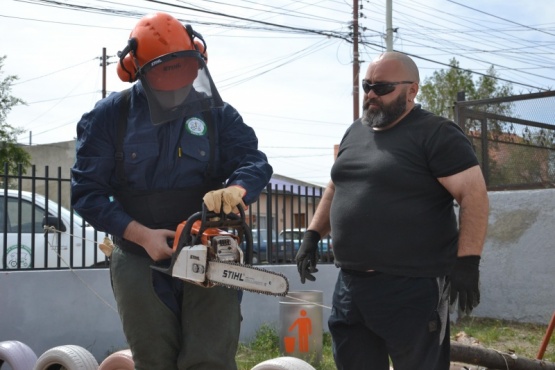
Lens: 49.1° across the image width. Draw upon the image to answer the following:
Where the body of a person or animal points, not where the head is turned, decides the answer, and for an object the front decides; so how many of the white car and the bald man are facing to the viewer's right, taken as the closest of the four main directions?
1

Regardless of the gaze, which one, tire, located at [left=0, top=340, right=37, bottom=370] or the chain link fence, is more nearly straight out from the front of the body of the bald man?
the tire

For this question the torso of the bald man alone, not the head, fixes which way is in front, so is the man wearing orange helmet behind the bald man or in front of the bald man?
in front

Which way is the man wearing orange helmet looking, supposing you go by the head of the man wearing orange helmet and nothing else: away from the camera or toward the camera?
toward the camera

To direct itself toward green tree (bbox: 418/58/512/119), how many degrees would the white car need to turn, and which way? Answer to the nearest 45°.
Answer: approximately 45° to its left

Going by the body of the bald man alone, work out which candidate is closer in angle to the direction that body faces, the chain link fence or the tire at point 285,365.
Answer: the tire

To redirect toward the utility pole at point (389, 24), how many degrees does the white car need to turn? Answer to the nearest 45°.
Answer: approximately 45° to its left

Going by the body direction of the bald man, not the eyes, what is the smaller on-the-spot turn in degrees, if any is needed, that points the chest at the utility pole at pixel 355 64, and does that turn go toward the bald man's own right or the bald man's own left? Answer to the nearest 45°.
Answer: approximately 135° to the bald man's own right

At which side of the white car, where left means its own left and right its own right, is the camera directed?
right

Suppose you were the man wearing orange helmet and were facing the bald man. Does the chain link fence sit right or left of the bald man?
left

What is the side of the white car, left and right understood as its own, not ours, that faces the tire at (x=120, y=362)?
right
